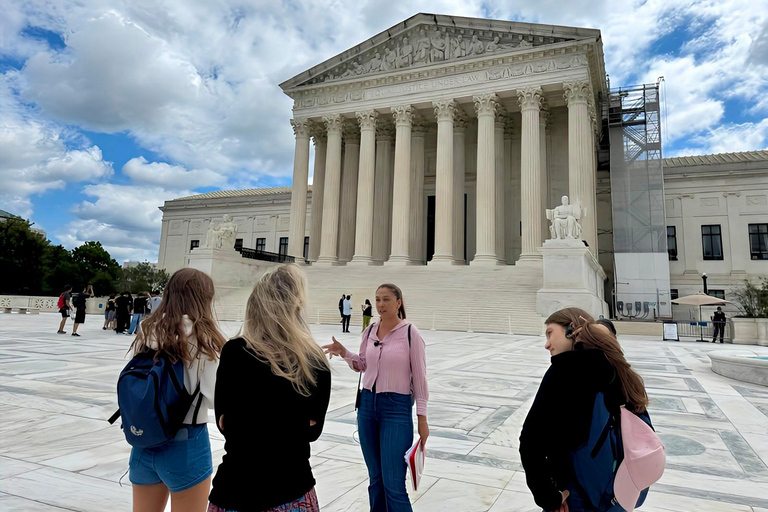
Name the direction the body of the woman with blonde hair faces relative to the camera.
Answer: away from the camera

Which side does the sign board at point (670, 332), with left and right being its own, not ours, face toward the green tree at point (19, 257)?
right

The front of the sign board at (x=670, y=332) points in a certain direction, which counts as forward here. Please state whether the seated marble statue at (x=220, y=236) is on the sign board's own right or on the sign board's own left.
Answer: on the sign board's own right

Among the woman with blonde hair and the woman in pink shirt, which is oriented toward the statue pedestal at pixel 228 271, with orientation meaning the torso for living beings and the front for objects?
the woman with blonde hair

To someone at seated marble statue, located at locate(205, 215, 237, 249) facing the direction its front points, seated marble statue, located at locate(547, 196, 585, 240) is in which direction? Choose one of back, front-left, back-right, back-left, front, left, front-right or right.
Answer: left

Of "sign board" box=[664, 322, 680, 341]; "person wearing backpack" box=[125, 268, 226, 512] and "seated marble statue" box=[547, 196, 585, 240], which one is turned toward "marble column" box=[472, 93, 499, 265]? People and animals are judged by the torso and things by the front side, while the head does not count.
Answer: the person wearing backpack

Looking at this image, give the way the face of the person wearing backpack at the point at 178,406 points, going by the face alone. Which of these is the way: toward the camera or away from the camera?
away from the camera

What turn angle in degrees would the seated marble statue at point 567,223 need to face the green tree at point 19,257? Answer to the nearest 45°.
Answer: approximately 90° to its right

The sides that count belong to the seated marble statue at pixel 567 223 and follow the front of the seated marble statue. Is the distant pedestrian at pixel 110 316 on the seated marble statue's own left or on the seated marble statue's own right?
on the seated marble statue's own right

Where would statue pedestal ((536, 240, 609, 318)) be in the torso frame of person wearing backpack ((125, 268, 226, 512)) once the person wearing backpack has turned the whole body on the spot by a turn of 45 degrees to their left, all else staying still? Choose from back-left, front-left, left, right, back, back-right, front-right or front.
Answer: front-right

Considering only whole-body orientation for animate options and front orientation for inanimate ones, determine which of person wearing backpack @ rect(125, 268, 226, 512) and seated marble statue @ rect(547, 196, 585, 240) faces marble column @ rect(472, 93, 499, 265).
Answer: the person wearing backpack

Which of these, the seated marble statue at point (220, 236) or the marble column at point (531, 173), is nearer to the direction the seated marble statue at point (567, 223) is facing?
the seated marble statue

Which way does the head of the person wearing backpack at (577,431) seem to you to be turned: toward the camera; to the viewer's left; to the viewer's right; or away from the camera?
to the viewer's left

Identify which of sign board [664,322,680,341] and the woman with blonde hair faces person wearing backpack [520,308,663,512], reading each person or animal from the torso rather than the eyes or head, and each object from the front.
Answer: the sign board

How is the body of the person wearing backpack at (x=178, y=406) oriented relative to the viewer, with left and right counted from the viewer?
facing away from the viewer and to the right of the viewer

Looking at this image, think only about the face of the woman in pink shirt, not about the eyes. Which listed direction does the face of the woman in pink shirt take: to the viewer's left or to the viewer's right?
to the viewer's left

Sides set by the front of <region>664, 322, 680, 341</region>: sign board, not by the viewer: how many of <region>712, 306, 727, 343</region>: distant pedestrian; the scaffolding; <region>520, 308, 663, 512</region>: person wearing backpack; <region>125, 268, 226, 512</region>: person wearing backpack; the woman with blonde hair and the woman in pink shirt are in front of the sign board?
4
